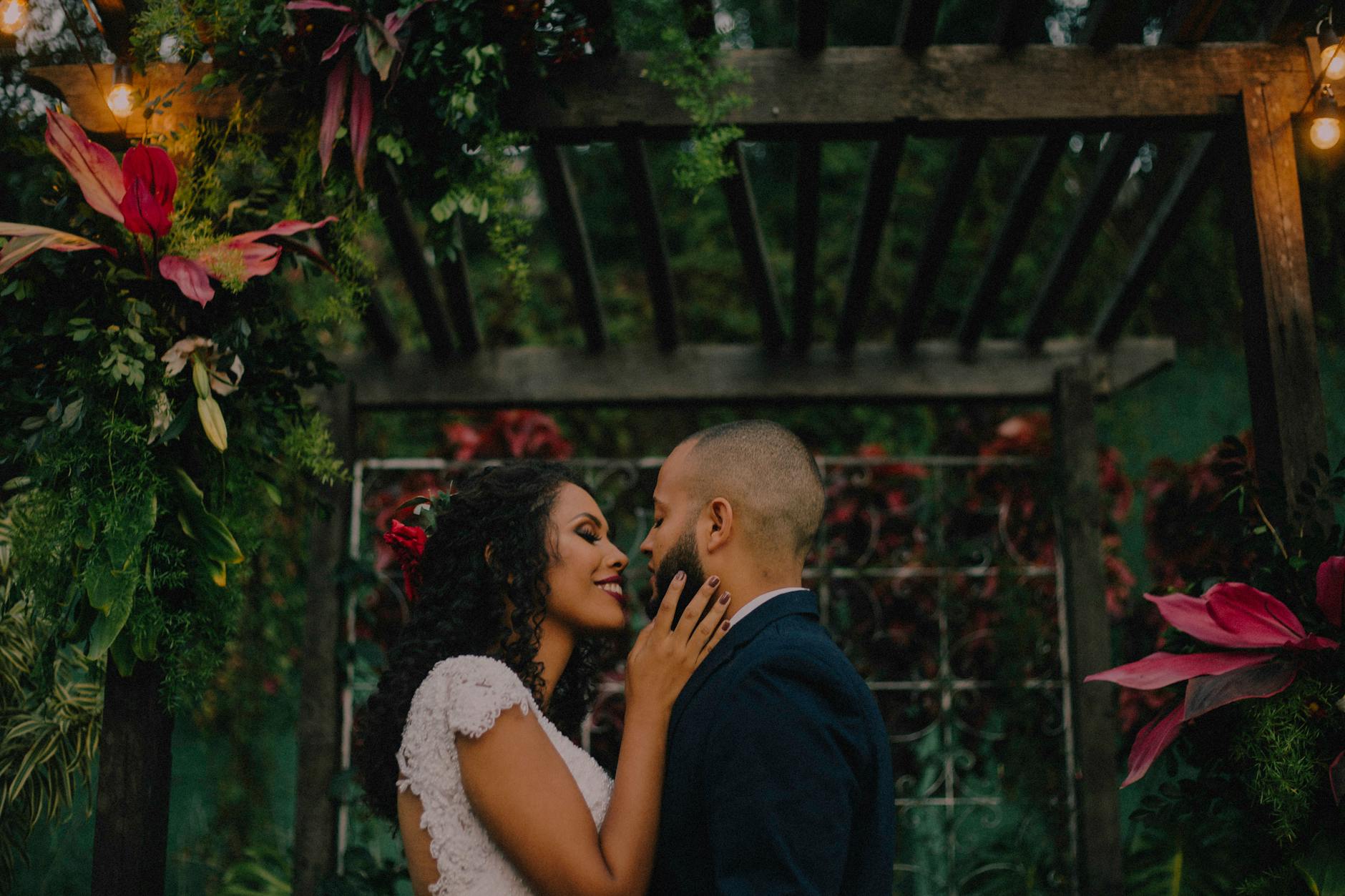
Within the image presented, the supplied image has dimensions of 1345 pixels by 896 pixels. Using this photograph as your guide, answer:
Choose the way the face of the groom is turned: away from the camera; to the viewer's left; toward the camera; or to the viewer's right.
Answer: to the viewer's left

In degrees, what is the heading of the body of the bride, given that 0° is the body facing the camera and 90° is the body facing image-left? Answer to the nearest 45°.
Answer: approximately 270°

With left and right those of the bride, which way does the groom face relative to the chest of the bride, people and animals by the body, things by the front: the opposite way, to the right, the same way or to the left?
the opposite way

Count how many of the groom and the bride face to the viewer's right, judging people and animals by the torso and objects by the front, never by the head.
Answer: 1

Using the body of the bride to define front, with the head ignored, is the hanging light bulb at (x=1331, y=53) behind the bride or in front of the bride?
in front

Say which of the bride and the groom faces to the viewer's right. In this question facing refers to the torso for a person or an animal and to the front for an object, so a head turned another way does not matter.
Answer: the bride

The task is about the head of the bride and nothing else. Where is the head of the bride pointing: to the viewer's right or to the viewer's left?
to the viewer's right

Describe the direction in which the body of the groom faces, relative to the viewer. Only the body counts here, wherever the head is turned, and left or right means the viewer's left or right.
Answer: facing to the left of the viewer
